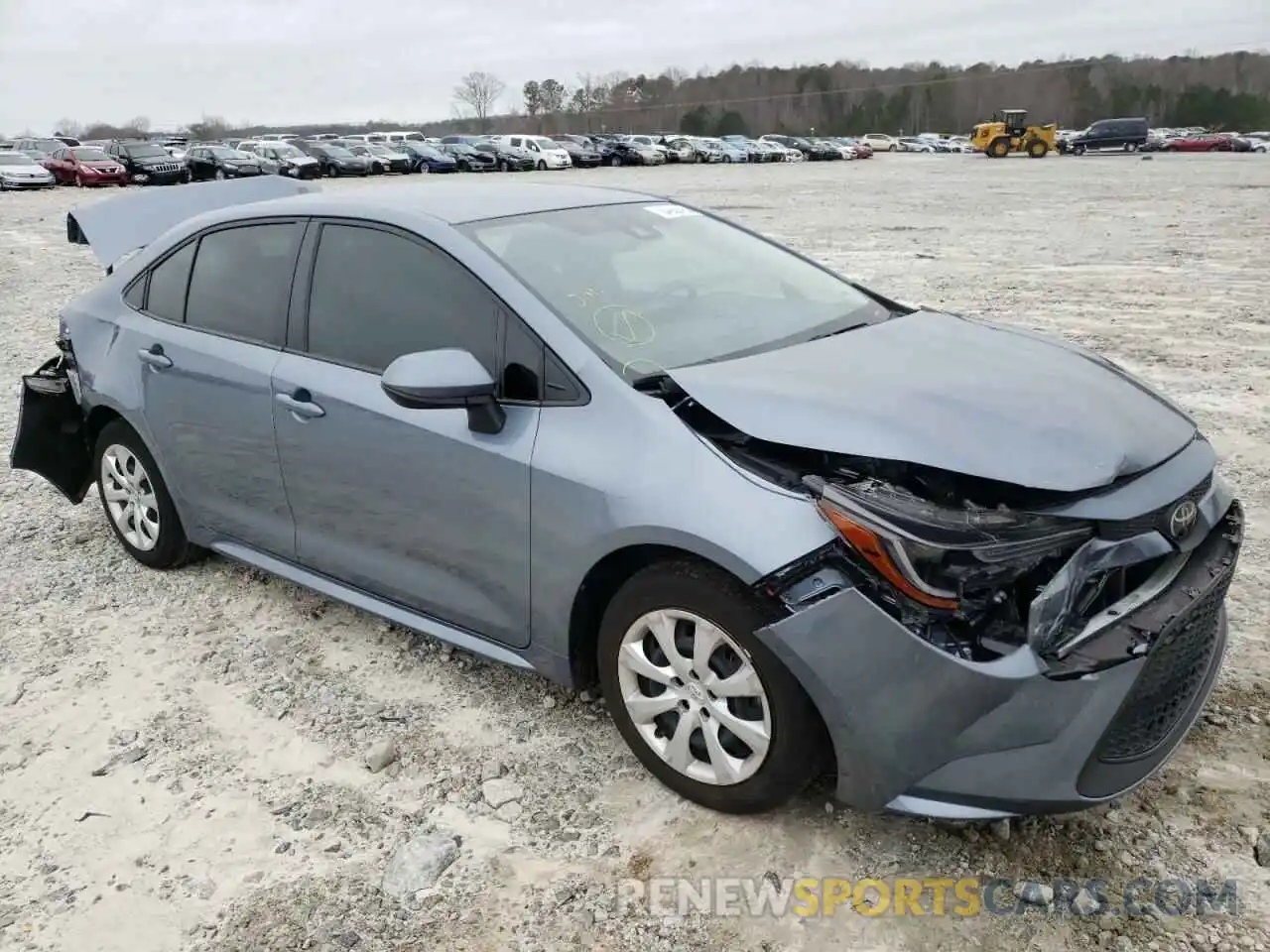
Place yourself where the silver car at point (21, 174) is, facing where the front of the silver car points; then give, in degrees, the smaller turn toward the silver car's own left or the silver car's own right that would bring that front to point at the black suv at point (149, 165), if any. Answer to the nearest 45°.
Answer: approximately 45° to the silver car's own left

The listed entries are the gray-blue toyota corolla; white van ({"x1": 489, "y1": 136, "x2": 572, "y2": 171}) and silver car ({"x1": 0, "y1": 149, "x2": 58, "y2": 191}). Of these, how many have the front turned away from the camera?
0

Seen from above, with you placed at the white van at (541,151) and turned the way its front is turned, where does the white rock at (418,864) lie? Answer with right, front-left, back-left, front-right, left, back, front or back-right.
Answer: front-right

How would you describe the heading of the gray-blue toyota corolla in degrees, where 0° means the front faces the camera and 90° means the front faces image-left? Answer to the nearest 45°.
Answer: approximately 315°

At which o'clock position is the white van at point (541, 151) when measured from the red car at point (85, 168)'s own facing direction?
The white van is roughly at 10 o'clock from the red car.

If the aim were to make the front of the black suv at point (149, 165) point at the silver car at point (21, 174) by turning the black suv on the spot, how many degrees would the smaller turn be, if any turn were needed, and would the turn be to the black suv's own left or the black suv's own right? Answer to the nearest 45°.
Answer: approximately 135° to the black suv's own right
